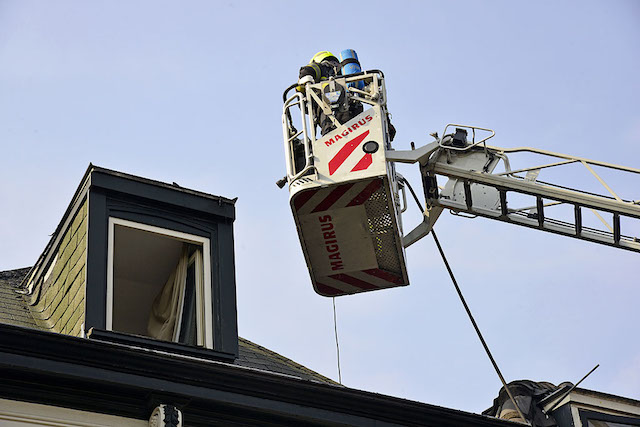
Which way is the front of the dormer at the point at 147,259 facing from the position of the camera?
facing the viewer and to the right of the viewer
